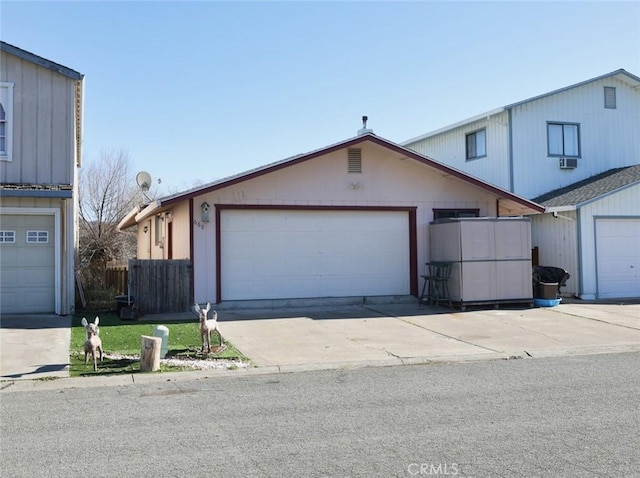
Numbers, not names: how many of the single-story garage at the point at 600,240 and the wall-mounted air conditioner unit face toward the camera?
2

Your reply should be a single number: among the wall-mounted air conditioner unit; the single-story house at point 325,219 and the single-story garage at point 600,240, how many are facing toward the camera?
3

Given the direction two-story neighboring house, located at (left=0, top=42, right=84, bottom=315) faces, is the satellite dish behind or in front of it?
behind

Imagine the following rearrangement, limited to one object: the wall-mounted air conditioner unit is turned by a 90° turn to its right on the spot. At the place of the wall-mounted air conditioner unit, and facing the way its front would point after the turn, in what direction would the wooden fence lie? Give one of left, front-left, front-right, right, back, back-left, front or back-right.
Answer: front-left

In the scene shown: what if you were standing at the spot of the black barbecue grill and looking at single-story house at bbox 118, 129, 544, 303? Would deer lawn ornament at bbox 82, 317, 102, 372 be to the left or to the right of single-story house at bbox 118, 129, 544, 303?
left

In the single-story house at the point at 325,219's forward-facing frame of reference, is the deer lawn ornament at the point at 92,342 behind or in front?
in front

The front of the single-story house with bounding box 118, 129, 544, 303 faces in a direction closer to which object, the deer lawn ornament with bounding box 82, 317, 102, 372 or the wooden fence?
the deer lawn ornament

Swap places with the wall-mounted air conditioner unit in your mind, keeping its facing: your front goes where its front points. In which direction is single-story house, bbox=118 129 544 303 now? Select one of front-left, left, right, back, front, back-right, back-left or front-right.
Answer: front-right

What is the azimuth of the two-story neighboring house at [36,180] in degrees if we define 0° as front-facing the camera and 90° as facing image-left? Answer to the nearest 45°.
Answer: approximately 0°

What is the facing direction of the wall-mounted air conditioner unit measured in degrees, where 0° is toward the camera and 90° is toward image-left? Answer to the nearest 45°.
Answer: approximately 0°

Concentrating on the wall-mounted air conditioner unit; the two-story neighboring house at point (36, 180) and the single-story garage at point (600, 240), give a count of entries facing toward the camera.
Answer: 3

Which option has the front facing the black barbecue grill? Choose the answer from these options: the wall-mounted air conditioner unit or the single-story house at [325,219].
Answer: the wall-mounted air conditioner unit

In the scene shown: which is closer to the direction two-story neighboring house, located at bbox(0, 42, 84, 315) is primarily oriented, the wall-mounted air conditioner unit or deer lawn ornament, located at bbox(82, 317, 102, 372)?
the deer lawn ornament

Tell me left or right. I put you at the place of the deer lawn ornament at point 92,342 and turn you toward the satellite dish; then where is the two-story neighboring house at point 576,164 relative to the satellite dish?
right

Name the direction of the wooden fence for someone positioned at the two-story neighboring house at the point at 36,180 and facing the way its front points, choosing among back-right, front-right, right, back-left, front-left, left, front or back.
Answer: left
